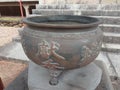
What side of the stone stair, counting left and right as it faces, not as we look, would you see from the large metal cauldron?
front

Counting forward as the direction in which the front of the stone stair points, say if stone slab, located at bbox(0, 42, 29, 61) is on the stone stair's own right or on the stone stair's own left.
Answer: on the stone stair's own right

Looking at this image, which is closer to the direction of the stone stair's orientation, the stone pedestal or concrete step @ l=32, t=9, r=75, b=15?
the stone pedestal

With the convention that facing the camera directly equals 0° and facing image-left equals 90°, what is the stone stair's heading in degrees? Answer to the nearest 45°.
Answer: approximately 0°

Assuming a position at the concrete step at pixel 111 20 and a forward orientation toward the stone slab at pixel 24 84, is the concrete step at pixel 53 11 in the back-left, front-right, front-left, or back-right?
front-right

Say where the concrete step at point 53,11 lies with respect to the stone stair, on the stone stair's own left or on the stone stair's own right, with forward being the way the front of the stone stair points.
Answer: on the stone stair's own right

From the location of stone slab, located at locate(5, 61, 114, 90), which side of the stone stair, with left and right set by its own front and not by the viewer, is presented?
front

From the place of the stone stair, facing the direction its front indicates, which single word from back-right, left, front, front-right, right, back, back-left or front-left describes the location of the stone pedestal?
front
